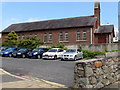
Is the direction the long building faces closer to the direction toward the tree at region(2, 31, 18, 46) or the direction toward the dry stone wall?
the dry stone wall
